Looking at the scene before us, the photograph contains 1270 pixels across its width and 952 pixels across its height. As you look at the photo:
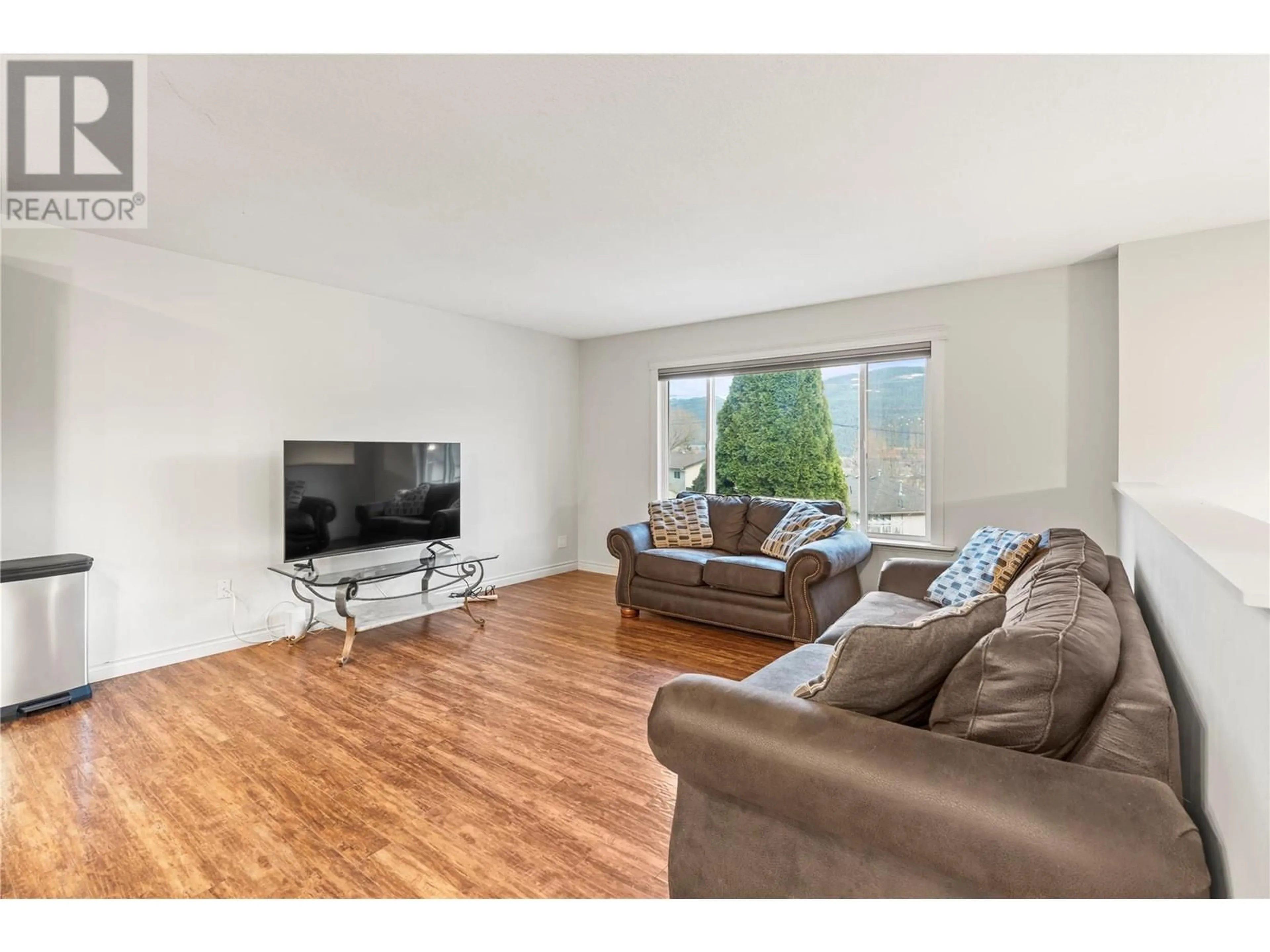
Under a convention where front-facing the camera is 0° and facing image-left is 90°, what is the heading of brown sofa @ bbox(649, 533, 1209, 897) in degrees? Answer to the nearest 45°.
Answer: approximately 90°

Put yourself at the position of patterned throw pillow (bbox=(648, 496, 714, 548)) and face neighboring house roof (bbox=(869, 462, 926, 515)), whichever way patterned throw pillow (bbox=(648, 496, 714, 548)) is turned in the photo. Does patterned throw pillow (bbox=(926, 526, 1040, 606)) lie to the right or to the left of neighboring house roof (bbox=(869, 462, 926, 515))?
right

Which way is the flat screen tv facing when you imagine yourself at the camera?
facing the viewer and to the right of the viewer

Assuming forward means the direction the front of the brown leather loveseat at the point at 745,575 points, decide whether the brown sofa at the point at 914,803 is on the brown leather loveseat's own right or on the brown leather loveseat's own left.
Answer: on the brown leather loveseat's own left

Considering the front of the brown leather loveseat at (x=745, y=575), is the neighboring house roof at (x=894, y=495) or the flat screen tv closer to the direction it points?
the flat screen tv

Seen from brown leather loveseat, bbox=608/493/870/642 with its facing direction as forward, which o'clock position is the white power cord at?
The white power cord is roughly at 1 o'clock from the brown leather loveseat.

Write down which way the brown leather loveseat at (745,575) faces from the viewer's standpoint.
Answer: facing the viewer and to the left of the viewer

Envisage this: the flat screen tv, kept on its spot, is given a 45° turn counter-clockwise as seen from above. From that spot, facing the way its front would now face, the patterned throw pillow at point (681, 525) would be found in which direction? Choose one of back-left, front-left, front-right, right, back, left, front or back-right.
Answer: front

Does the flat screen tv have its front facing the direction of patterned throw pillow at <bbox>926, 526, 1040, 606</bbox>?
yes

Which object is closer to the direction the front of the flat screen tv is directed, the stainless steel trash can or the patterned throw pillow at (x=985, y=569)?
the patterned throw pillow

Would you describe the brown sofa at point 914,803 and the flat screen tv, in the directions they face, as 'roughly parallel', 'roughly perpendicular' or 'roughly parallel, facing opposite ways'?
roughly parallel, facing opposite ways

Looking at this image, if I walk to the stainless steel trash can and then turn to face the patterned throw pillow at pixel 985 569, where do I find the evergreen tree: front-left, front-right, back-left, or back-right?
front-left

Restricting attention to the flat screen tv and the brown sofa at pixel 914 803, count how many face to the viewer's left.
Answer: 1

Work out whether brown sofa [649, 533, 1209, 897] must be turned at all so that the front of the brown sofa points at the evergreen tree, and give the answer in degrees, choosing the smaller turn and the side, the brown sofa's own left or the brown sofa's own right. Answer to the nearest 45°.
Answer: approximately 90° to the brown sofa's own right

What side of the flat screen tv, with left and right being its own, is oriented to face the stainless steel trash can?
right

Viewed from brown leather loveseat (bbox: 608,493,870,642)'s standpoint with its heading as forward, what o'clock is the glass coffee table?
The glass coffee table is roughly at 1 o'clock from the brown leather loveseat.

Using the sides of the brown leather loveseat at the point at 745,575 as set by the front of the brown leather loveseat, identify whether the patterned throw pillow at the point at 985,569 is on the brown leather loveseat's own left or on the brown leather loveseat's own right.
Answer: on the brown leather loveseat's own left
